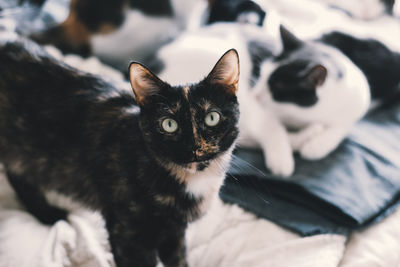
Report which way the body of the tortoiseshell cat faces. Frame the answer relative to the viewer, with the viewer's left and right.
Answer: facing the viewer and to the right of the viewer

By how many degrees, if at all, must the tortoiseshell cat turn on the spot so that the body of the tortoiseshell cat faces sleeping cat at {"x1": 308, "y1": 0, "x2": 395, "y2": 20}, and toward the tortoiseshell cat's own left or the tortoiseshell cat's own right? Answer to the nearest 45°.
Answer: approximately 90° to the tortoiseshell cat's own left

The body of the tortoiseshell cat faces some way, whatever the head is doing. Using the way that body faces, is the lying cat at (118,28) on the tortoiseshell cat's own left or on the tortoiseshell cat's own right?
on the tortoiseshell cat's own left

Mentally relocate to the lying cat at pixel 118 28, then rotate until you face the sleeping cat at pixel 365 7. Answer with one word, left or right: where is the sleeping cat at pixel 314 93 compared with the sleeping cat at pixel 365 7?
right

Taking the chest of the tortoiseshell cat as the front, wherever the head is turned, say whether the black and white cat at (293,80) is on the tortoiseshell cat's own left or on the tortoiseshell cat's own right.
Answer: on the tortoiseshell cat's own left

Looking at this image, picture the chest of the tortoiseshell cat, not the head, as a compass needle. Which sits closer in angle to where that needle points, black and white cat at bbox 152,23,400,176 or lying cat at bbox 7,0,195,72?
the black and white cat

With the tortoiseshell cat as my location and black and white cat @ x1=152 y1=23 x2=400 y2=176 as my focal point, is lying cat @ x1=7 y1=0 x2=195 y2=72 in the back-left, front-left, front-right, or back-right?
front-left
